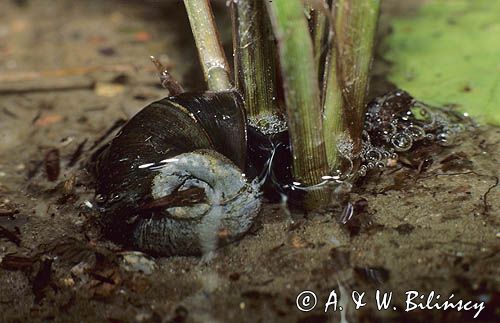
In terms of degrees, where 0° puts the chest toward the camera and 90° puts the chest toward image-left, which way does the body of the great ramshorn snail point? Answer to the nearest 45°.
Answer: approximately 270°
